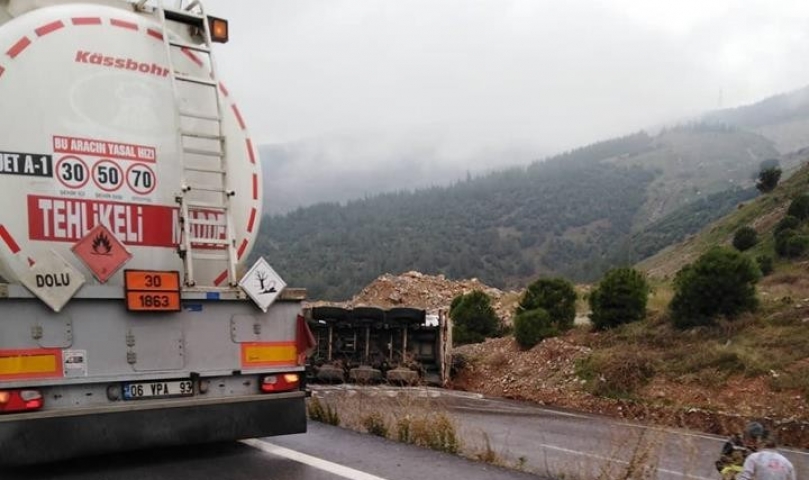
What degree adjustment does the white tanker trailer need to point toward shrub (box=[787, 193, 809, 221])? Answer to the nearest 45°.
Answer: approximately 45° to its right

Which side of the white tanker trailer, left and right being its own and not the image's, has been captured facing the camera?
back

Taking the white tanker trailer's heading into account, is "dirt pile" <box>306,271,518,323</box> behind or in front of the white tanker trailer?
in front

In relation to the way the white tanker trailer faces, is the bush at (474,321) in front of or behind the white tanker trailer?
in front

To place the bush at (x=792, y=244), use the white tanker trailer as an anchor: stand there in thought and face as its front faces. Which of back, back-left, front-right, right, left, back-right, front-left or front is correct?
front-right

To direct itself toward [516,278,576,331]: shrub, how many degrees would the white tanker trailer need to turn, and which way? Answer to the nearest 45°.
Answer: approximately 45° to its right

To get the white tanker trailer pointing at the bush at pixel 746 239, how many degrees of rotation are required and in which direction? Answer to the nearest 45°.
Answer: approximately 45° to its right

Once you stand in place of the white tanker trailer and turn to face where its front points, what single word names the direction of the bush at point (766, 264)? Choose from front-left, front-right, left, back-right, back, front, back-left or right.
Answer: front-right

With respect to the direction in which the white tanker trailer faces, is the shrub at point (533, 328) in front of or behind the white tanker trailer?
in front
